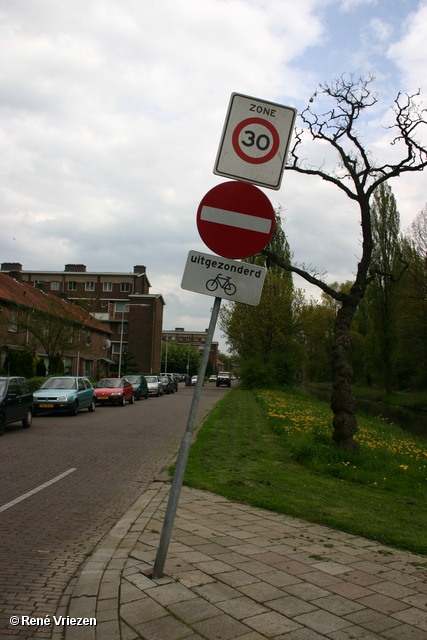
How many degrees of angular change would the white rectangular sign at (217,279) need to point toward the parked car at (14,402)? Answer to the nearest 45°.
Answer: approximately 135° to its right

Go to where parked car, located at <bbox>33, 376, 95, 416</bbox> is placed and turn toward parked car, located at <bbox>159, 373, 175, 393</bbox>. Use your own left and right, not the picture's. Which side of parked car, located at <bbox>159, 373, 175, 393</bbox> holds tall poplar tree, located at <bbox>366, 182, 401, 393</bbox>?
right

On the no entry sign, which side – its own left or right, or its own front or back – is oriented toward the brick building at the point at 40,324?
back

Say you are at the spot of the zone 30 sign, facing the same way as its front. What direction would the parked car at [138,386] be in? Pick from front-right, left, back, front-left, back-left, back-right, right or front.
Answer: back

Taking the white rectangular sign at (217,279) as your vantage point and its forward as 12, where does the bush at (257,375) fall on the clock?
The bush is roughly at 6 o'clock from the white rectangular sign.

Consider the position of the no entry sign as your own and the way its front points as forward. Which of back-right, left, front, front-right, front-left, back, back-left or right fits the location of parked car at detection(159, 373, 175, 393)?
back

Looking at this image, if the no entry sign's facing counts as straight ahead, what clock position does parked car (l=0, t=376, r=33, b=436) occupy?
The parked car is roughly at 5 o'clock from the no entry sign.

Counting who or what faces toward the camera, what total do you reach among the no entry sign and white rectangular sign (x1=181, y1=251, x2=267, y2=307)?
2

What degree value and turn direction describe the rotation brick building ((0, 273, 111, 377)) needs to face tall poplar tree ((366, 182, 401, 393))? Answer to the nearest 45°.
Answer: approximately 45° to its left
